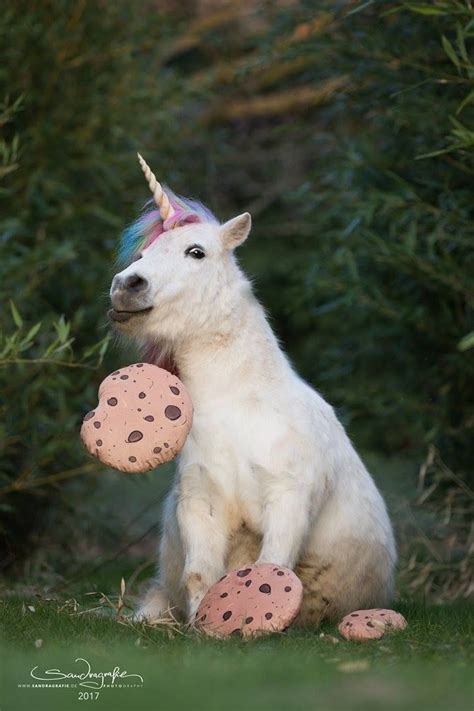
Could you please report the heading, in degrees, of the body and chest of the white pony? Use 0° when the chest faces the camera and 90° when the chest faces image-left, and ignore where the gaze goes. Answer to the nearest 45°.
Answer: approximately 45°

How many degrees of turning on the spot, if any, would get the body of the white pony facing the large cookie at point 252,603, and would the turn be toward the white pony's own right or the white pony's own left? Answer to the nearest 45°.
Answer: approximately 45° to the white pony's own left
